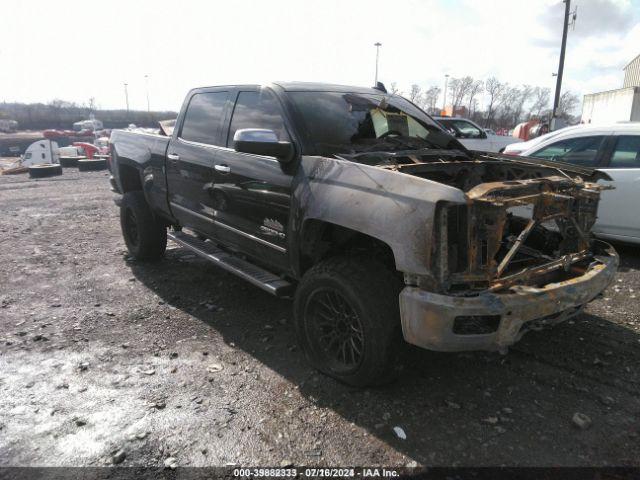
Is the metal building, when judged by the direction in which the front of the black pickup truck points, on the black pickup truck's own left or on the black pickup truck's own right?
on the black pickup truck's own left

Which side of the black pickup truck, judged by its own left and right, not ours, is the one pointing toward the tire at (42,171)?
back

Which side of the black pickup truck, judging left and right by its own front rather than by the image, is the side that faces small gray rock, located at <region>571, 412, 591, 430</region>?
front

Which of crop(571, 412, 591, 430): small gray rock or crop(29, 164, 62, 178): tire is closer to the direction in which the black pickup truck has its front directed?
the small gray rock

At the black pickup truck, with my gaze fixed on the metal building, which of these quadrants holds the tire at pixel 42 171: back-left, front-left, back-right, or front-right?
front-left

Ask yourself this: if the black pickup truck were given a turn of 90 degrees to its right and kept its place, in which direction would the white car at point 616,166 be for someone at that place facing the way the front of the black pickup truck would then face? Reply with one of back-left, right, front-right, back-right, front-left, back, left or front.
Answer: back

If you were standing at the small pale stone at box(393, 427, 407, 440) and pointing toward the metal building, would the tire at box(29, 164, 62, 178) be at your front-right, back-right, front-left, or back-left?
front-left

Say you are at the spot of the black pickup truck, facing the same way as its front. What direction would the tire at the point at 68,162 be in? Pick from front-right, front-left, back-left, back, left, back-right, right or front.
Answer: back
